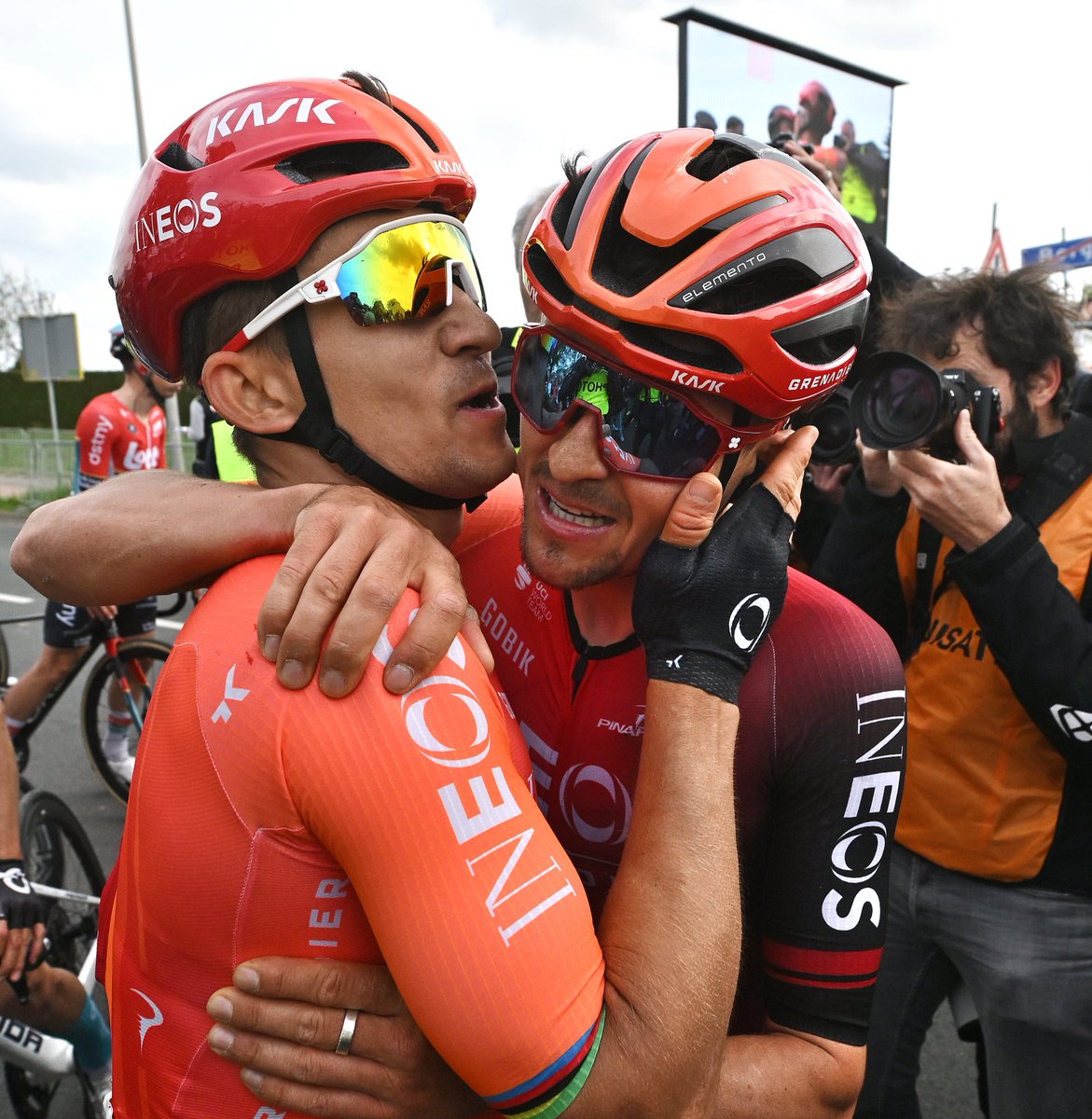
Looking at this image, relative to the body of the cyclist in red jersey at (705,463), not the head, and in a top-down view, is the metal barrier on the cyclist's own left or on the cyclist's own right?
on the cyclist's own right

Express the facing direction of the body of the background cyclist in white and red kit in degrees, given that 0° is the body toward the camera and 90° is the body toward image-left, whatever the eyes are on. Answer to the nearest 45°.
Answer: approximately 315°

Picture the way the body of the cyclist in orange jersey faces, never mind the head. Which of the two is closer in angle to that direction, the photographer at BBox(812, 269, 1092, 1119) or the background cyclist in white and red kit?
the photographer

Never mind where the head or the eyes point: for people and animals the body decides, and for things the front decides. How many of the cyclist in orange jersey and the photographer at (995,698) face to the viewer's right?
1

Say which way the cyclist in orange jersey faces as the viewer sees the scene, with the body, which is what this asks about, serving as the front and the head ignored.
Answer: to the viewer's right

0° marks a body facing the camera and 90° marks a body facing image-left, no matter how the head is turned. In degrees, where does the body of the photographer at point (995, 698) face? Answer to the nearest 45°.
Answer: approximately 45°

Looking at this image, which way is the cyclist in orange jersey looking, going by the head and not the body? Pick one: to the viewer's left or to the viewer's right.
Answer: to the viewer's right
